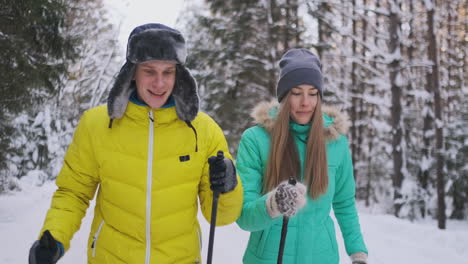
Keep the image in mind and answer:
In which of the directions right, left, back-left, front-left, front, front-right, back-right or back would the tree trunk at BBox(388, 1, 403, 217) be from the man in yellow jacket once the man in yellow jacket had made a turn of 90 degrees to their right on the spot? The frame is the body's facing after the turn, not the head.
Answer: back-right

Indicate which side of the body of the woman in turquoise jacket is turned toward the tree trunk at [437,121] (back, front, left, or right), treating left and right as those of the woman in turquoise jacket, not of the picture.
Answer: back

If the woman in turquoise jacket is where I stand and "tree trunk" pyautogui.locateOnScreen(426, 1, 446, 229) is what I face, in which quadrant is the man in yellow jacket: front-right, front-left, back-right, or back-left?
back-left

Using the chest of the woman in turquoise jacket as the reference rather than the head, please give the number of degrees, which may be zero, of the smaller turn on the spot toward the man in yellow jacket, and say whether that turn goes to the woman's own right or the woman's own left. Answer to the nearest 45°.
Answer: approximately 45° to the woman's own right

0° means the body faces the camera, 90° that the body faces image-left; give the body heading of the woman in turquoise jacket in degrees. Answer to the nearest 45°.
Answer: approximately 0°

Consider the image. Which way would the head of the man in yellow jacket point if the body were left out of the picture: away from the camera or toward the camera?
toward the camera

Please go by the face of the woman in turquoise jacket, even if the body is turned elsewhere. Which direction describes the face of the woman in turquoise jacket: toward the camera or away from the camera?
toward the camera

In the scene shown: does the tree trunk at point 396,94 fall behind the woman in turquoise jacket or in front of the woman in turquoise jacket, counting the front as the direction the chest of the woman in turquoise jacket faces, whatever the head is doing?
behind

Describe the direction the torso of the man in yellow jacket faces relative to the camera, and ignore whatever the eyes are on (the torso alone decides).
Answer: toward the camera

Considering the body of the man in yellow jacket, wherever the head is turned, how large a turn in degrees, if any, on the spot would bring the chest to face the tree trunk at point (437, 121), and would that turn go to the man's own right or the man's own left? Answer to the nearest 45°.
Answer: approximately 135° to the man's own left

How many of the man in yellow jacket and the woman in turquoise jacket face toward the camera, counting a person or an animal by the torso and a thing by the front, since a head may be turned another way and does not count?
2

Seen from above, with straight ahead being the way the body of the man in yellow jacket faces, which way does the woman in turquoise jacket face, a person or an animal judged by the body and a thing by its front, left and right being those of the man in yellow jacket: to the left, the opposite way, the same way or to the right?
the same way
